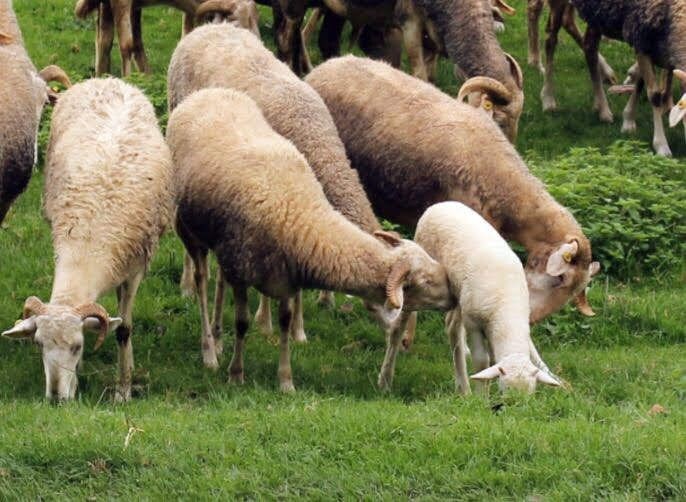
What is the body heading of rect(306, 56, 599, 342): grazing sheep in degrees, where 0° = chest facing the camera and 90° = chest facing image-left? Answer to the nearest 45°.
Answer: approximately 315°

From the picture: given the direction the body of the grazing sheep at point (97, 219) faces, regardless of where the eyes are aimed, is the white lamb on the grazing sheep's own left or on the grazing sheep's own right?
on the grazing sheep's own left

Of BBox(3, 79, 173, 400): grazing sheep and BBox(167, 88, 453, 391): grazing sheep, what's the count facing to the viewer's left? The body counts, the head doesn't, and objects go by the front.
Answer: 0

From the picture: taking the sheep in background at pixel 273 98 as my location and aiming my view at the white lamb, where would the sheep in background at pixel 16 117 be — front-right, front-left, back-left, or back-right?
back-right

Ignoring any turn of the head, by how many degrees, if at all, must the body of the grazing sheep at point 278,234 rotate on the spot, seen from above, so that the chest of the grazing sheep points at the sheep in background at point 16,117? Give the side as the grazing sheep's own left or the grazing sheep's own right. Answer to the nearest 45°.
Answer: approximately 180°

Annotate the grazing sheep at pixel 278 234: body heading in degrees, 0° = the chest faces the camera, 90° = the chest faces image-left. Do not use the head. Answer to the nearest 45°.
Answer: approximately 315°

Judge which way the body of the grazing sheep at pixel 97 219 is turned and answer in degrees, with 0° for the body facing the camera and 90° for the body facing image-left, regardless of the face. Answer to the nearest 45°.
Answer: approximately 0°
